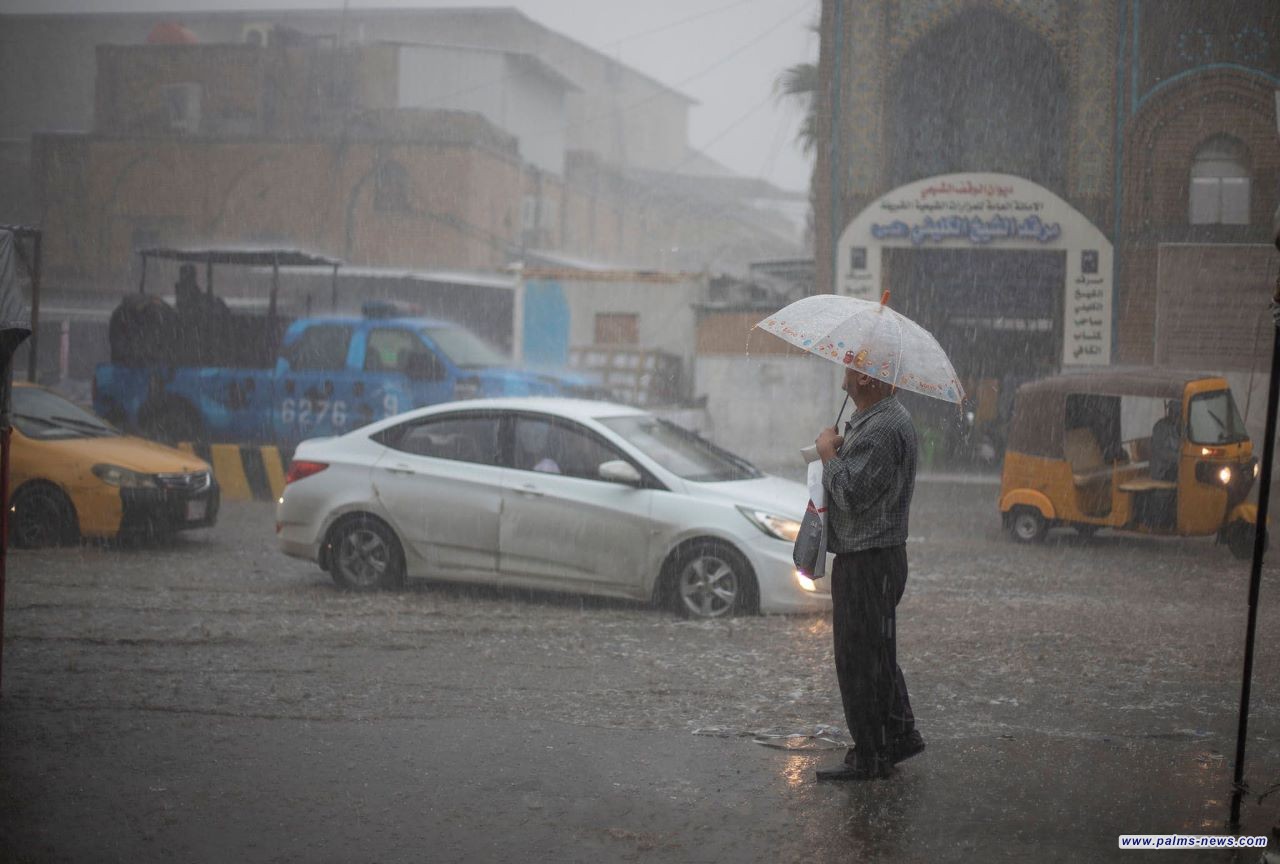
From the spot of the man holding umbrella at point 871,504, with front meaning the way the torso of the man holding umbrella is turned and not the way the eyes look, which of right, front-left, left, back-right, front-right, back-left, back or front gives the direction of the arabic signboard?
right

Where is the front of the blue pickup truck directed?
to the viewer's right

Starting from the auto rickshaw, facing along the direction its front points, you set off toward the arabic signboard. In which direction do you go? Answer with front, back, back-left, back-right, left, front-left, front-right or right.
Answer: back-left

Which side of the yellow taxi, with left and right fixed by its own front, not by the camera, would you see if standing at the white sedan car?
front

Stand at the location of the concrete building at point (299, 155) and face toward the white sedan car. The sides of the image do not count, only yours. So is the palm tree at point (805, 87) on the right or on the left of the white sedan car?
left

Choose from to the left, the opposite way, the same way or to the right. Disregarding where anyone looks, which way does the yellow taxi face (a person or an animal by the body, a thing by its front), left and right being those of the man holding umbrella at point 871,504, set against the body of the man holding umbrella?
the opposite way

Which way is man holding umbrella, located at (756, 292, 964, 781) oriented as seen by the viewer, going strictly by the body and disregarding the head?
to the viewer's left

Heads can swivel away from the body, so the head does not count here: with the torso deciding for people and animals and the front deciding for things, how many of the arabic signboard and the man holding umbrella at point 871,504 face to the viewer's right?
0

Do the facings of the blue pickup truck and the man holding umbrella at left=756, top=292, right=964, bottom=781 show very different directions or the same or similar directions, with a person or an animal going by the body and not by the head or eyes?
very different directions

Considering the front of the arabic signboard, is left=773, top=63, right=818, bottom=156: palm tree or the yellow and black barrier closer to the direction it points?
the yellow and black barrier

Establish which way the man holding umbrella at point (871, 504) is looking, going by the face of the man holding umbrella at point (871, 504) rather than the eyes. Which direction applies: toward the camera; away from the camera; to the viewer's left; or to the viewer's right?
to the viewer's left

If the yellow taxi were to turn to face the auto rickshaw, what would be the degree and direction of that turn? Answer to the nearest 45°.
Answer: approximately 45° to its left

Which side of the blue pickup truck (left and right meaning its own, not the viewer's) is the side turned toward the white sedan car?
right

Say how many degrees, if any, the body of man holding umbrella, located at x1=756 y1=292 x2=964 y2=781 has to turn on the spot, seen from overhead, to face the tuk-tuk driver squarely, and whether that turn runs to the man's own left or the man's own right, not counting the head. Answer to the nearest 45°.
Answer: approximately 90° to the man's own right

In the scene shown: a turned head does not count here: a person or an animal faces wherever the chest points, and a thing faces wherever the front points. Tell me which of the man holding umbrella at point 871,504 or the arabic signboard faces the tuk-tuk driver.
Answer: the arabic signboard

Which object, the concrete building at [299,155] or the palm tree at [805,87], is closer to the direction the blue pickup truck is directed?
the palm tree
